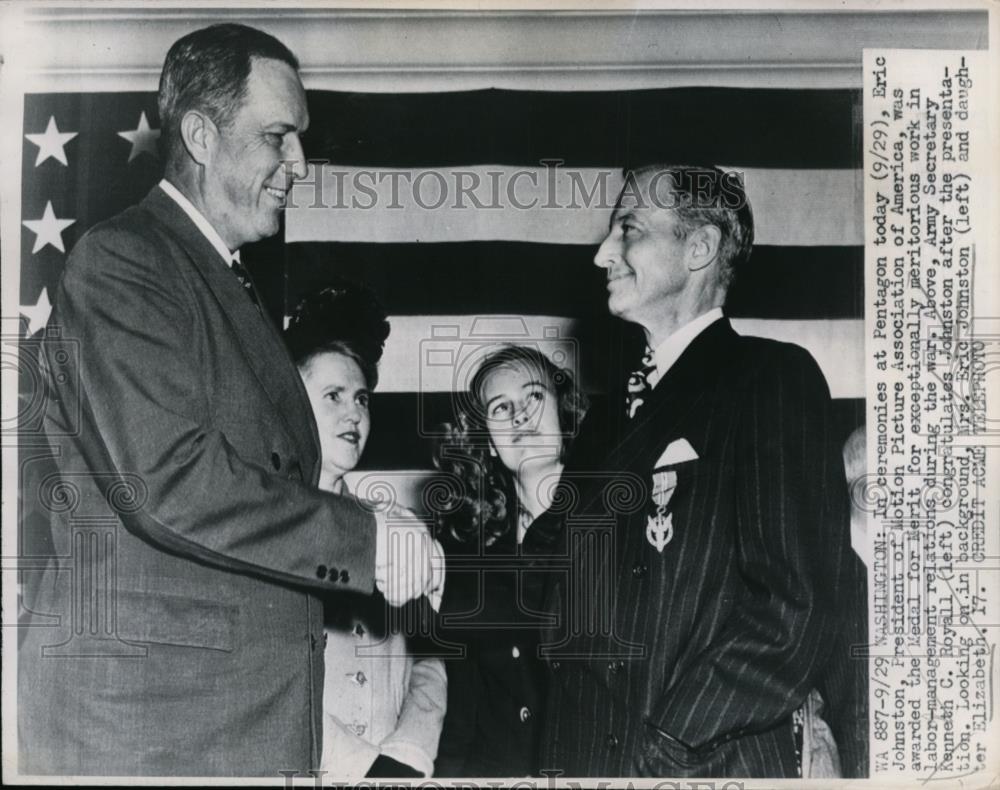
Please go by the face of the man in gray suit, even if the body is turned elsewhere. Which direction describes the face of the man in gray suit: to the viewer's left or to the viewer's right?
to the viewer's right

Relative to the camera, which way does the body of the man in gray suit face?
to the viewer's right

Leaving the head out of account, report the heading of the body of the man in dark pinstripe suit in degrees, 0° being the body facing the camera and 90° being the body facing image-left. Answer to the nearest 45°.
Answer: approximately 45°

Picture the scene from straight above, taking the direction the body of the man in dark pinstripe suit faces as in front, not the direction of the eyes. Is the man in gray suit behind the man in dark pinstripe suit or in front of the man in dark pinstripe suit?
in front

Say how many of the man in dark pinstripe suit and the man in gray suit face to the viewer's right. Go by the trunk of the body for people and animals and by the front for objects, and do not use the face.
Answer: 1

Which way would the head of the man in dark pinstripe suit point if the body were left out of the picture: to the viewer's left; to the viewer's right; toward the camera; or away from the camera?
to the viewer's left

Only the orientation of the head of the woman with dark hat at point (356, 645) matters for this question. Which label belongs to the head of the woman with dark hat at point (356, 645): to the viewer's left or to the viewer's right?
to the viewer's right
